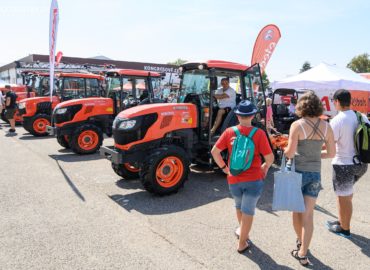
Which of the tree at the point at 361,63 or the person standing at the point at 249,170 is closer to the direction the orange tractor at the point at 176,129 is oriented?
the person standing

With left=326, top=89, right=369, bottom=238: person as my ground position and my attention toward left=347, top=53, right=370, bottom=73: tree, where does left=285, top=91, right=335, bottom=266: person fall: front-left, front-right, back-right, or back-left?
back-left

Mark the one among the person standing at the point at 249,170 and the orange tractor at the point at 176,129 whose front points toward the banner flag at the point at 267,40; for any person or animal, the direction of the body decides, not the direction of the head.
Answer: the person standing

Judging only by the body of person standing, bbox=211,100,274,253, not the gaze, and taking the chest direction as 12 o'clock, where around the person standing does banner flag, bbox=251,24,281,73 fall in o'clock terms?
The banner flag is roughly at 12 o'clock from the person standing.

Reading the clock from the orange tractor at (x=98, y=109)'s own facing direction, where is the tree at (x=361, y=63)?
The tree is roughly at 6 o'clock from the orange tractor.

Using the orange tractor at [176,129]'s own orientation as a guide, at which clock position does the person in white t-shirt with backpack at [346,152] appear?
The person in white t-shirt with backpack is roughly at 9 o'clock from the orange tractor.

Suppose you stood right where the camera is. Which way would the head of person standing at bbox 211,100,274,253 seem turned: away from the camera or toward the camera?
away from the camera

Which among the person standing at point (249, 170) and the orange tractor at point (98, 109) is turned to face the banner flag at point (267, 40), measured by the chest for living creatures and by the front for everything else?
the person standing

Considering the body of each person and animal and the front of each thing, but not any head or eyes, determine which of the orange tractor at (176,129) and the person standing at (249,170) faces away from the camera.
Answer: the person standing

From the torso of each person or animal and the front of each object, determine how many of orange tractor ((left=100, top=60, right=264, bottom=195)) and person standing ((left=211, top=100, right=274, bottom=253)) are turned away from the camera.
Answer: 1

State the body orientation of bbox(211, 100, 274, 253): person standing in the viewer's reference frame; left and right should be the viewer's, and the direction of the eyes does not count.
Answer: facing away from the viewer

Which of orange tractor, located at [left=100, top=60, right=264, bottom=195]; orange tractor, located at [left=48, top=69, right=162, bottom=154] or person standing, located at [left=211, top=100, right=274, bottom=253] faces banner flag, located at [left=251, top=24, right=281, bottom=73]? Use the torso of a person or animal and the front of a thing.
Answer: the person standing

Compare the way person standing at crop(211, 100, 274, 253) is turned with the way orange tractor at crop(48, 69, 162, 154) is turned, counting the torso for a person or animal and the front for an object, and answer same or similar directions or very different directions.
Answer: very different directions
